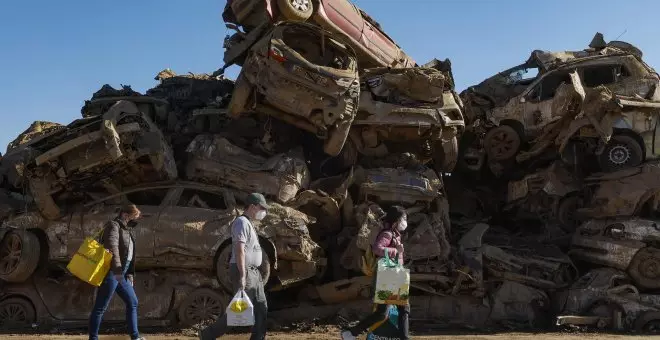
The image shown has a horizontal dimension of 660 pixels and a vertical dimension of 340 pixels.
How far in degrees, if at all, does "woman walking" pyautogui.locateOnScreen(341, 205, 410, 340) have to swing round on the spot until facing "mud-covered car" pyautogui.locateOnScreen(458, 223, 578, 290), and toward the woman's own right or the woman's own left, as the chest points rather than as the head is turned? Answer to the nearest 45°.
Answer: approximately 45° to the woman's own left

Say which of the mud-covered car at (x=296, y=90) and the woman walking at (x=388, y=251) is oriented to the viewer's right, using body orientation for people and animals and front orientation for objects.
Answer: the woman walking

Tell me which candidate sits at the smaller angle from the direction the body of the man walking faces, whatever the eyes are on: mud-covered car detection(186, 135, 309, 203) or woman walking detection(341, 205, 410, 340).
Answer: the woman walking

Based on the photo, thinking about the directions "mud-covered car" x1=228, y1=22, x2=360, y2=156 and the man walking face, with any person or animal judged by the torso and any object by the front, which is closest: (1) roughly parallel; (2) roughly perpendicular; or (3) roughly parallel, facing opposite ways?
roughly perpendicular

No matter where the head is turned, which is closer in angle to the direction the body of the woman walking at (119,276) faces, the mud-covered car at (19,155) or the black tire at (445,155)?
the black tire

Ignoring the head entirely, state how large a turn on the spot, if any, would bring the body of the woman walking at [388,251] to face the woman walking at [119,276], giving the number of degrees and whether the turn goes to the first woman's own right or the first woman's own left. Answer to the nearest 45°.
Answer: approximately 180°

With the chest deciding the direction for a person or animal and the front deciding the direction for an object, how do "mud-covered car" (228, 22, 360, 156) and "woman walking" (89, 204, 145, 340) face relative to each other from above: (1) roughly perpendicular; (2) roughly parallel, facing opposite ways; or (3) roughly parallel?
roughly perpendicular

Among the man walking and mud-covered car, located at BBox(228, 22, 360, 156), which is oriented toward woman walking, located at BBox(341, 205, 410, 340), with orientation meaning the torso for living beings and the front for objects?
the man walking

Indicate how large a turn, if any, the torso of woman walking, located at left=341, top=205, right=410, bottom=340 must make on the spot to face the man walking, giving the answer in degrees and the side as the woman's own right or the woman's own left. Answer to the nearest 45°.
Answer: approximately 180°

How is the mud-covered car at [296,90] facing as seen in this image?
away from the camera

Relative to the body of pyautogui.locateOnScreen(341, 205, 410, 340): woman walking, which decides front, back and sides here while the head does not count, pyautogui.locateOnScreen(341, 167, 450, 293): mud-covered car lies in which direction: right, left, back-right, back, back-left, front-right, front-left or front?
left

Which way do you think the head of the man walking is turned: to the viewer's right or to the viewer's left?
to the viewer's right

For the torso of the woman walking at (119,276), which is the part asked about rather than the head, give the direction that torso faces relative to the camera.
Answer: to the viewer's right

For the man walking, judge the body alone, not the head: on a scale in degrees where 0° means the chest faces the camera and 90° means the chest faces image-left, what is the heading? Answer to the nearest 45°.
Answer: approximately 270°
